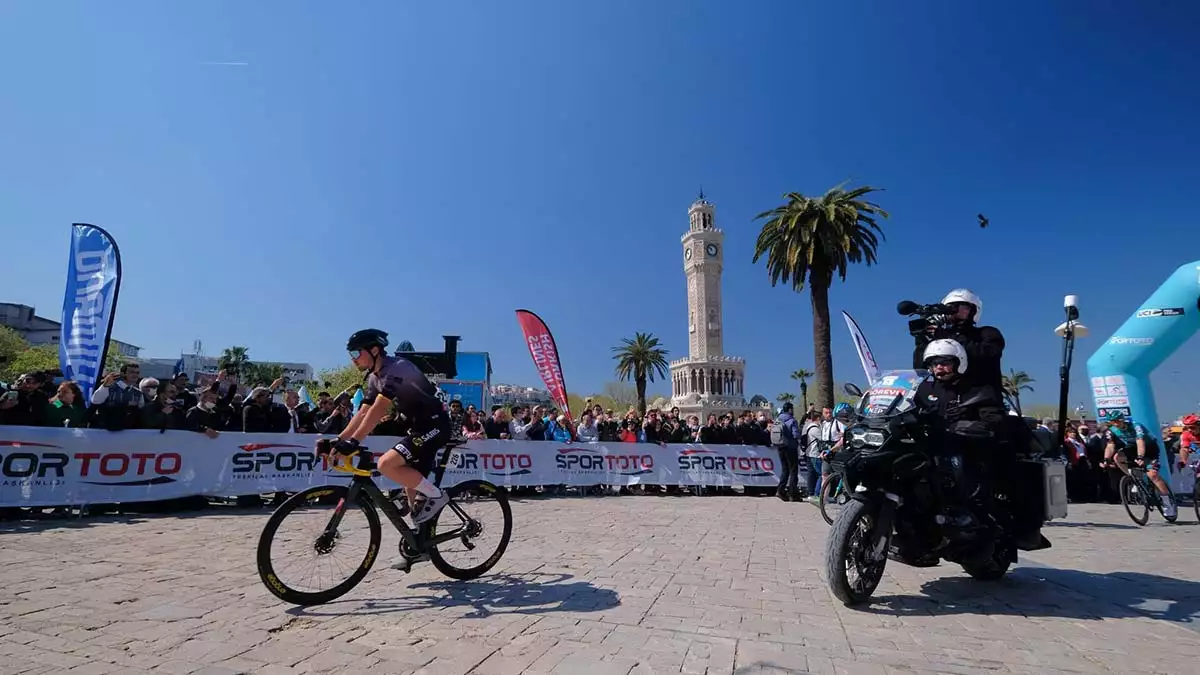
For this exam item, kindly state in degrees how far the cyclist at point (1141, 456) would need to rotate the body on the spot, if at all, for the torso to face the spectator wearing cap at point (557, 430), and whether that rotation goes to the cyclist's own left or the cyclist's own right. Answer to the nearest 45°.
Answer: approximately 45° to the cyclist's own right

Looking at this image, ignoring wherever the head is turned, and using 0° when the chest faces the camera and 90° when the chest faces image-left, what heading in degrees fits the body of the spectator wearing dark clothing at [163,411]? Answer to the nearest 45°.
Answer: approximately 315°

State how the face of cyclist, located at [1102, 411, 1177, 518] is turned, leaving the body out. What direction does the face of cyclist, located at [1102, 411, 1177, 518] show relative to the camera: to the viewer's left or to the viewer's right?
to the viewer's left

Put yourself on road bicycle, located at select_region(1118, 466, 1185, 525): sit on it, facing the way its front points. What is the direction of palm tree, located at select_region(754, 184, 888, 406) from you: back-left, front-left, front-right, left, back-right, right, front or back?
right

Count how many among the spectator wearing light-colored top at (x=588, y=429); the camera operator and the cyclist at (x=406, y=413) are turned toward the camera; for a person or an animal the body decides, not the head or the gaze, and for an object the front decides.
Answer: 1

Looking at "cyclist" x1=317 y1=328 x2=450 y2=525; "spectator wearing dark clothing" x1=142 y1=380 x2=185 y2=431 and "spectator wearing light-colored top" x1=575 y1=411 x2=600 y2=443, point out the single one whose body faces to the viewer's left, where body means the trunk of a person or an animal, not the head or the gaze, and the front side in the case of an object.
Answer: the cyclist

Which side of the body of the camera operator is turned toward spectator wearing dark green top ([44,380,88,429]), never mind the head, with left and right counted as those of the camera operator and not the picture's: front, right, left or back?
front

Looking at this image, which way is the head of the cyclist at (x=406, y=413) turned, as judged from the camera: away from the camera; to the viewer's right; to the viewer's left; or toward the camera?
to the viewer's left

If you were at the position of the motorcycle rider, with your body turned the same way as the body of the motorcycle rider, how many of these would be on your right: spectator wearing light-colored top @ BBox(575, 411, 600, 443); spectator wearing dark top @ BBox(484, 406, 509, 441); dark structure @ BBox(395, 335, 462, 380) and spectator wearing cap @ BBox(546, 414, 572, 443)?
4

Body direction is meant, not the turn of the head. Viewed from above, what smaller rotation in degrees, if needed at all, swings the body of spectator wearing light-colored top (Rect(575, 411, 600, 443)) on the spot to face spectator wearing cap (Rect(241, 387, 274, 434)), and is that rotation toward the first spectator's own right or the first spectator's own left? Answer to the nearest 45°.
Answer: approximately 45° to the first spectator's own right

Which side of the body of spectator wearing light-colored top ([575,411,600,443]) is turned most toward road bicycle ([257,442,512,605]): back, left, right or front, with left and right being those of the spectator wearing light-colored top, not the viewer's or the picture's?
front

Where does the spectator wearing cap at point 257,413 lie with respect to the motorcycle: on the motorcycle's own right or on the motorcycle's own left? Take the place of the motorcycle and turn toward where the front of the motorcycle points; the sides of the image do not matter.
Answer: on the motorcycle's own right

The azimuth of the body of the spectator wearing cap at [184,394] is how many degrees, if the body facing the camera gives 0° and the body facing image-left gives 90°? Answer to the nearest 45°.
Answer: approximately 315°

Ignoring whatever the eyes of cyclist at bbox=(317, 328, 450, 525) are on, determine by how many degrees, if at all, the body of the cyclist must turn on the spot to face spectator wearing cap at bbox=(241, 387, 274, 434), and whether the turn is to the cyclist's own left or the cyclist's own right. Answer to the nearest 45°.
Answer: approximately 90° to the cyclist's own right
